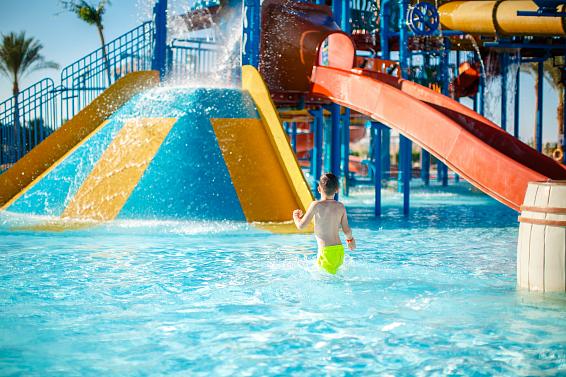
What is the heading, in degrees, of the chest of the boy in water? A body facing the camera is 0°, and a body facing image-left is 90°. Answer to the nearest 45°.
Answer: approximately 180°

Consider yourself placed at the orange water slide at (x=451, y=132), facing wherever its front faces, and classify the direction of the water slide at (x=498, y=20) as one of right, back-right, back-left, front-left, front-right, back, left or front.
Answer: back-left

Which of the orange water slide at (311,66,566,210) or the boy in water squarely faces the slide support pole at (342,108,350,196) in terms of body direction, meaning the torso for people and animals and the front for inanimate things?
the boy in water

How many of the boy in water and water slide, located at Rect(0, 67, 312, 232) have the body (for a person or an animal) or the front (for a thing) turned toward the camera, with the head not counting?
1

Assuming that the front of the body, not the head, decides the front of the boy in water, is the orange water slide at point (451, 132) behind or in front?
in front

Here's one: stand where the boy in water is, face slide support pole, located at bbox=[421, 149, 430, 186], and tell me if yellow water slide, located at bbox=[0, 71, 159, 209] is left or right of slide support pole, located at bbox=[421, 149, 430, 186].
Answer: left

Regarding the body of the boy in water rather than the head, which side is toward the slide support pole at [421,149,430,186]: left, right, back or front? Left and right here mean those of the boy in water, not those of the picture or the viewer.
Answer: front

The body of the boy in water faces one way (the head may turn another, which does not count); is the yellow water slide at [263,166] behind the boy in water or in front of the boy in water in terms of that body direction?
in front

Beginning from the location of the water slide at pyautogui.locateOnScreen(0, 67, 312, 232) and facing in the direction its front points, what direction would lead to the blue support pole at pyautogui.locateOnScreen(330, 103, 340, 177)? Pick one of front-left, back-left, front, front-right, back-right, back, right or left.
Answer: back-left

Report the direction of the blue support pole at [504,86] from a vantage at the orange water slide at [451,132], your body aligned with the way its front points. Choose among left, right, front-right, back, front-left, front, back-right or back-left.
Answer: back-left

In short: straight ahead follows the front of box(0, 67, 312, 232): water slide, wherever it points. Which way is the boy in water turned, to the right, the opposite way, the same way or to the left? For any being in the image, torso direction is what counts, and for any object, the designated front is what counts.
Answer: the opposite way

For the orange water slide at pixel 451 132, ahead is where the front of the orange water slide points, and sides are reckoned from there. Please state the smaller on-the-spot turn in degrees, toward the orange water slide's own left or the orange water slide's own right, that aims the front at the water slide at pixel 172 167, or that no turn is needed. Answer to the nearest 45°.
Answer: approximately 135° to the orange water slide's own right

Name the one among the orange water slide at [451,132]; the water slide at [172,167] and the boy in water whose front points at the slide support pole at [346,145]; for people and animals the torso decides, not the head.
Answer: the boy in water
